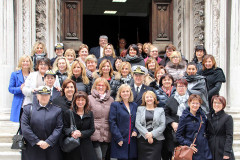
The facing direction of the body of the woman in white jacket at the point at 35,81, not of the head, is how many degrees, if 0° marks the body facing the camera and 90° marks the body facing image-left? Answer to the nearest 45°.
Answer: approximately 0°

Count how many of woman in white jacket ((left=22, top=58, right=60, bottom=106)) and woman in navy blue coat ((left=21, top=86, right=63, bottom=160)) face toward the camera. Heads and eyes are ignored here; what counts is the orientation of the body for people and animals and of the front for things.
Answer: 2

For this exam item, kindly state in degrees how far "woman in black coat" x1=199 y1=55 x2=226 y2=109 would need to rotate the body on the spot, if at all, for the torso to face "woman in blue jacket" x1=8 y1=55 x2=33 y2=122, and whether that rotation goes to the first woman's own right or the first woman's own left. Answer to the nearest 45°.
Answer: approximately 45° to the first woman's own right

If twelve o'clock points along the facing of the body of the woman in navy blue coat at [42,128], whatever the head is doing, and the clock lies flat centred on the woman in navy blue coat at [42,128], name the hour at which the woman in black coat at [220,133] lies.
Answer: the woman in black coat at [220,133] is roughly at 9 o'clock from the woman in navy blue coat at [42,128].

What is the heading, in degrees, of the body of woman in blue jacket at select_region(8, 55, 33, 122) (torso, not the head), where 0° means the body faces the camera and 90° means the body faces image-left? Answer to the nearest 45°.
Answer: approximately 315°
